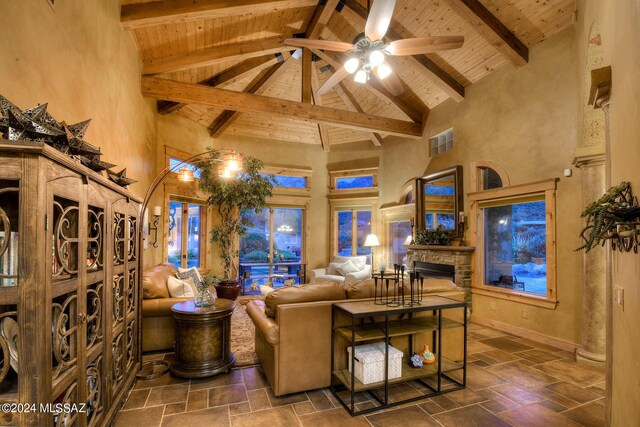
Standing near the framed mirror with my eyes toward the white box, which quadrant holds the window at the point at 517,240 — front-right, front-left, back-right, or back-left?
front-left

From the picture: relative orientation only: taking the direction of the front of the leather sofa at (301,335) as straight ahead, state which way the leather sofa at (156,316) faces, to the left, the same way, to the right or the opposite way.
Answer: to the right

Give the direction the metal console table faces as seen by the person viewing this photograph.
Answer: facing the viewer and to the right of the viewer

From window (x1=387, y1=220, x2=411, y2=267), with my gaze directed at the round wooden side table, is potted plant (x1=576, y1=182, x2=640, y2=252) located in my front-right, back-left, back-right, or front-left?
front-left

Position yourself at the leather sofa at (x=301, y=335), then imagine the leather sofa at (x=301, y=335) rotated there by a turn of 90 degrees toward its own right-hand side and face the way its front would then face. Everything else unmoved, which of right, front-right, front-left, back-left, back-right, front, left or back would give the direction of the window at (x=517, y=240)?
front

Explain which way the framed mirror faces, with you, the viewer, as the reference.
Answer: facing the viewer and to the left of the viewer

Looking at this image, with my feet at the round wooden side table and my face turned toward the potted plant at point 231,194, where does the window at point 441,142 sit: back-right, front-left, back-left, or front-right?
front-right

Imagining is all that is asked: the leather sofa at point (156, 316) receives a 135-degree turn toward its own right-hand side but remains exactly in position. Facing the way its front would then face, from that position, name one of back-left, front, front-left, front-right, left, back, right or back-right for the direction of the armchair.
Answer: back

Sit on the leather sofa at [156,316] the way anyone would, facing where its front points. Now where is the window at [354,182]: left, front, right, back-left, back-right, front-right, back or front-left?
front-left

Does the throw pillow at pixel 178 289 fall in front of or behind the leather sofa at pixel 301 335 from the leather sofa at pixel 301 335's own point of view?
in front

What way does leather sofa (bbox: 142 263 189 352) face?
to the viewer's right

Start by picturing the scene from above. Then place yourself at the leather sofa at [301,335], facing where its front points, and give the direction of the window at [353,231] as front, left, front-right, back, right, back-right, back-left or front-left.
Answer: front-right
